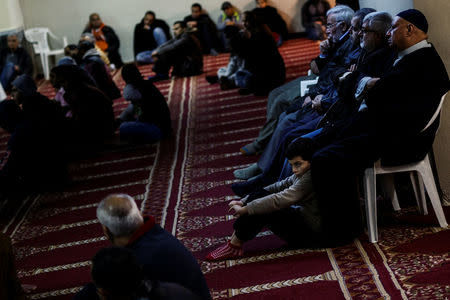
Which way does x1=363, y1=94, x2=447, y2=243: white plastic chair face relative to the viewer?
to the viewer's left

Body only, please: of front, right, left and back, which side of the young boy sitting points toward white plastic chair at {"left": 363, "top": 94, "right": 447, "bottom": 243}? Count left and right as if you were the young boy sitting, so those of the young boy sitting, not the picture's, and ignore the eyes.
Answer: back

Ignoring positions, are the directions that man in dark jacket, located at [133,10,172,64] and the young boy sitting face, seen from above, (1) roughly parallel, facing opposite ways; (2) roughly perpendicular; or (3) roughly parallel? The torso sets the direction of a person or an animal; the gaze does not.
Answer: roughly perpendicular

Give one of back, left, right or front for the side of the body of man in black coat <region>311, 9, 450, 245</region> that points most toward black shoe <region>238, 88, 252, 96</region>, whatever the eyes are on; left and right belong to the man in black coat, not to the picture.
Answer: right

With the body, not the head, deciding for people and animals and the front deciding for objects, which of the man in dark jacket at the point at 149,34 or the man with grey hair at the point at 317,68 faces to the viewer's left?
the man with grey hair

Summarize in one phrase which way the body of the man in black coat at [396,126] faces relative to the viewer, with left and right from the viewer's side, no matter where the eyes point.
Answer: facing to the left of the viewer

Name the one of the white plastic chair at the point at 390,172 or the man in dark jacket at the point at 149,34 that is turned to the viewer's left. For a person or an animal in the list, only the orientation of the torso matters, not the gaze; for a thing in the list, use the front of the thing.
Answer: the white plastic chair

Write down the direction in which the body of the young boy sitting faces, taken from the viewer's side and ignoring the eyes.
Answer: to the viewer's left

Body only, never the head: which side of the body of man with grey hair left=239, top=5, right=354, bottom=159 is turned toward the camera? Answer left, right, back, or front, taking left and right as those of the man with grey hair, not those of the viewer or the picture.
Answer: left

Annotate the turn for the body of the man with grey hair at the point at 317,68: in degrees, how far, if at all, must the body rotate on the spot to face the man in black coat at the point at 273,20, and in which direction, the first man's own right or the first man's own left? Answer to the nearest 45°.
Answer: approximately 90° to the first man's own right

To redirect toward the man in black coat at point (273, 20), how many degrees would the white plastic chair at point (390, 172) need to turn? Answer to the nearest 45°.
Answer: approximately 90° to its right

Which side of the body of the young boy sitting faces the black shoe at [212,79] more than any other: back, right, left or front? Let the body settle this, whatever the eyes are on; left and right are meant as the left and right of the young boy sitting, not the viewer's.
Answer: right

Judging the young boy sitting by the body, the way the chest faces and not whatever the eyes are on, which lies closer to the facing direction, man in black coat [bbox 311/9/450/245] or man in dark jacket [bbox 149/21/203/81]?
the man in dark jacket
